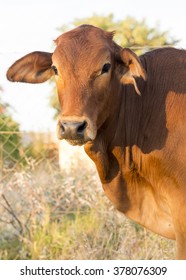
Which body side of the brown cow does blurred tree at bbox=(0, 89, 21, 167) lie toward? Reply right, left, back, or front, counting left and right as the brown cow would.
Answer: right

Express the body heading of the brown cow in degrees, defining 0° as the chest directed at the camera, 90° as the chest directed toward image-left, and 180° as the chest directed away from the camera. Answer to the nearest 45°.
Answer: approximately 45°
